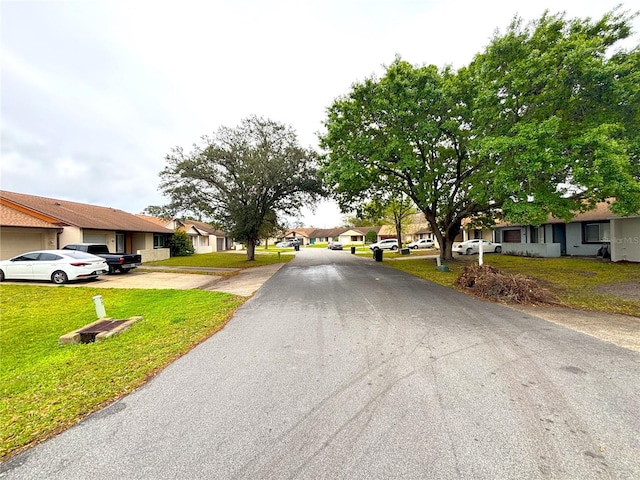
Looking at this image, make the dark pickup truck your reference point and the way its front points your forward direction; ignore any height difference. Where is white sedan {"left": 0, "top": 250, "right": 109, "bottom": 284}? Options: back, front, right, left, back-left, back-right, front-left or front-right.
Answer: left

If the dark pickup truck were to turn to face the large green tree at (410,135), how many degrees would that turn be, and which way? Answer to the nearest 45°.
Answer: approximately 180°

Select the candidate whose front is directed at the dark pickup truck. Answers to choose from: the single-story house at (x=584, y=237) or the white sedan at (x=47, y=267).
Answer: the single-story house

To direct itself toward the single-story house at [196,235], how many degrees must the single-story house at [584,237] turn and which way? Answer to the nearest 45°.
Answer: approximately 45° to its right

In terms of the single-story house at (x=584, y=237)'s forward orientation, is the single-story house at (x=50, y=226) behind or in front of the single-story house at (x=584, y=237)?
in front

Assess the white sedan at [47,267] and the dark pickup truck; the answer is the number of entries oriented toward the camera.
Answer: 0
